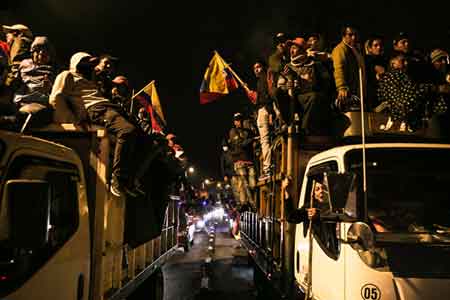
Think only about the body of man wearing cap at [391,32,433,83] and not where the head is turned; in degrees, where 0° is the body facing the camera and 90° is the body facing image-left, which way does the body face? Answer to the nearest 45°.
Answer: approximately 45°

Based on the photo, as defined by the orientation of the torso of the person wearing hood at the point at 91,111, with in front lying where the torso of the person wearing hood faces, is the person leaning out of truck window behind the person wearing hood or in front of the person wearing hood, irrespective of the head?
in front

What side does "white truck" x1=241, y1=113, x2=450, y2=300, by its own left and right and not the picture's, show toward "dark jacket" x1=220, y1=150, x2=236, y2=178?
back

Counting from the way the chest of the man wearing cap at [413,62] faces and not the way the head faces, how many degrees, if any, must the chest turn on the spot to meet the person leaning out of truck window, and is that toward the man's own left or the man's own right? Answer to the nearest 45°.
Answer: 0° — they already face them

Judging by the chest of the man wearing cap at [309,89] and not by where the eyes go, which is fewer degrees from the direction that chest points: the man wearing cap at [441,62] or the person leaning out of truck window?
the person leaning out of truck window

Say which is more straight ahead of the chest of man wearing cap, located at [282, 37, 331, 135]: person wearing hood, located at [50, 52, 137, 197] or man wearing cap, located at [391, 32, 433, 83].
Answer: the person wearing hood

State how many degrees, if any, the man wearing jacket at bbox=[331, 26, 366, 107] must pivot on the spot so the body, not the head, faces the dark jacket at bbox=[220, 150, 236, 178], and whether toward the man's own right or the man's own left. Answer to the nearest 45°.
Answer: approximately 180°

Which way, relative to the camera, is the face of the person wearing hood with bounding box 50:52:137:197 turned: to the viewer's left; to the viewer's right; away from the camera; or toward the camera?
to the viewer's right

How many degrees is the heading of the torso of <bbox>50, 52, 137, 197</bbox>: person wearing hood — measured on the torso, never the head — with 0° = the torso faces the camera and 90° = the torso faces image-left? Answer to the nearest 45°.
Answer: approximately 315°

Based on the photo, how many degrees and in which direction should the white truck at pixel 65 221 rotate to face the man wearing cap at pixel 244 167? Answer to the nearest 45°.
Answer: approximately 180°

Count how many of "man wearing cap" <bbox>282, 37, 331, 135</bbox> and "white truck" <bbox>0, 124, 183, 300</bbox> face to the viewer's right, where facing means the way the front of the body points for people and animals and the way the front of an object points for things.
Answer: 0

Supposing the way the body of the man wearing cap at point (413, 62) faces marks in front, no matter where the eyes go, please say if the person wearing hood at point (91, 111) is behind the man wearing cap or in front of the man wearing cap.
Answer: in front

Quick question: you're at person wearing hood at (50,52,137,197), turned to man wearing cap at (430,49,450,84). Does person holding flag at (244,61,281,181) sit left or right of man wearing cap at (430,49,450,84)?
left

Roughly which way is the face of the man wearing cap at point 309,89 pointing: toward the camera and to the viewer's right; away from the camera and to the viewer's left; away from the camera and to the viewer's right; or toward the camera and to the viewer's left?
toward the camera and to the viewer's left
